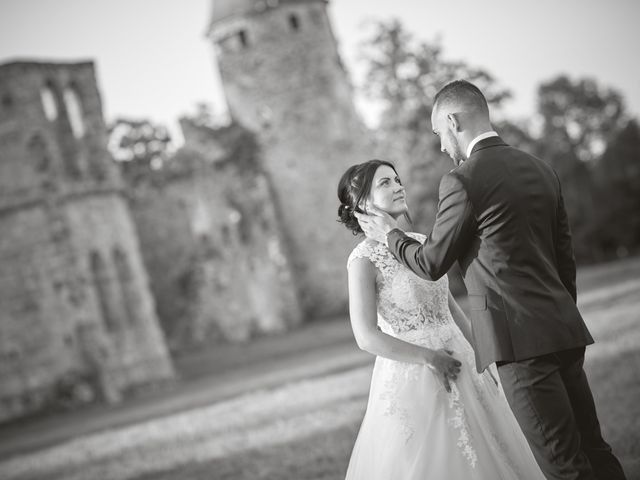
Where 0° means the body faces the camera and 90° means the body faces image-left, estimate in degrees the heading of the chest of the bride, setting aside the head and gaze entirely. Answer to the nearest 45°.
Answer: approximately 315°

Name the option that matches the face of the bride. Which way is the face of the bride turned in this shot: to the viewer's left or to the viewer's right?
to the viewer's right

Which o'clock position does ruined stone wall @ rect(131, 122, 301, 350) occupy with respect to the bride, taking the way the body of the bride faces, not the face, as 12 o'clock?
The ruined stone wall is roughly at 7 o'clock from the bride.

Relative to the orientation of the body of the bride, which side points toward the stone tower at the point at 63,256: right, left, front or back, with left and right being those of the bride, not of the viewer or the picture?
back

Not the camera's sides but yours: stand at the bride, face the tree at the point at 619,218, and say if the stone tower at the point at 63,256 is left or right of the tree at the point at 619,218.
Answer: left

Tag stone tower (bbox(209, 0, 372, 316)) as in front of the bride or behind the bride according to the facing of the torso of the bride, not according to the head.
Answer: behind

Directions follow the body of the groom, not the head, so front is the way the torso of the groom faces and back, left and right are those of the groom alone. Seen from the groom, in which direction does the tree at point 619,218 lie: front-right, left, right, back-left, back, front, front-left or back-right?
front-right

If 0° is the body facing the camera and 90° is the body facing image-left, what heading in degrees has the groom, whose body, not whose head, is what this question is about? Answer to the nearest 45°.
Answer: approximately 135°

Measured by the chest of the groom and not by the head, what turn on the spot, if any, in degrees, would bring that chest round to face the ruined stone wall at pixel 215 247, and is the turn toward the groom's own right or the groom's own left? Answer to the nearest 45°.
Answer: approximately 45° to the groom's own right

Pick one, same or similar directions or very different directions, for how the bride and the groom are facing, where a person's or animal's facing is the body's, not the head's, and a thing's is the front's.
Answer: very different directions

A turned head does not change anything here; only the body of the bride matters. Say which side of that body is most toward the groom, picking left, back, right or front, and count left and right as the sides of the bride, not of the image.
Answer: front
